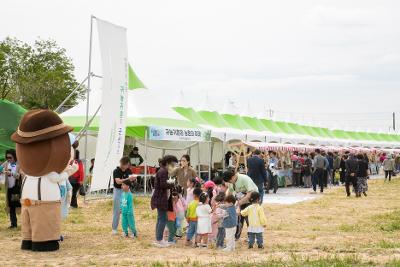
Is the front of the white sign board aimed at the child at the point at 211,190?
yes

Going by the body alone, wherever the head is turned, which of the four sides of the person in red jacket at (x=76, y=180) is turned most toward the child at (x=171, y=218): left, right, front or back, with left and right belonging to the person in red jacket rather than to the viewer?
left

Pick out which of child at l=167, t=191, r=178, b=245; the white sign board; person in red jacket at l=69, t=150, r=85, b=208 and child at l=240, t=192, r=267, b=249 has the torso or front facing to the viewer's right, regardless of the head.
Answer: child at l=167, t=191, r=178, b=245
